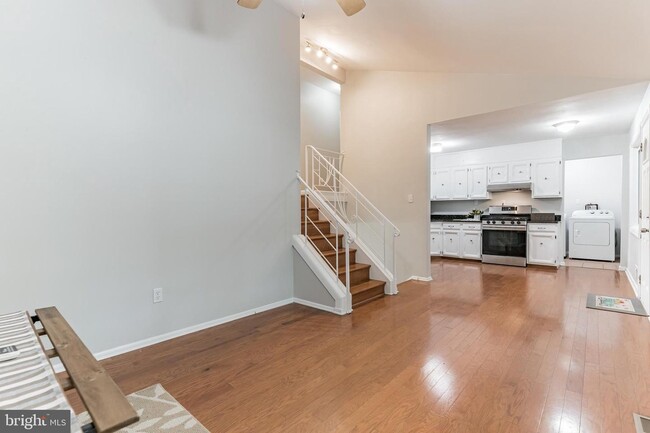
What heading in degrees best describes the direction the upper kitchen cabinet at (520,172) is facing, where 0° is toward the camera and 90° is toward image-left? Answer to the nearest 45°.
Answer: approximately 0°

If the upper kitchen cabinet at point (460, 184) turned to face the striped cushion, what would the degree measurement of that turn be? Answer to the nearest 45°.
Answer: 0° — it already faces it

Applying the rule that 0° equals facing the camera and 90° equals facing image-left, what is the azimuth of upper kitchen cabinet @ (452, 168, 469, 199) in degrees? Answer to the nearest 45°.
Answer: approximately 0°
